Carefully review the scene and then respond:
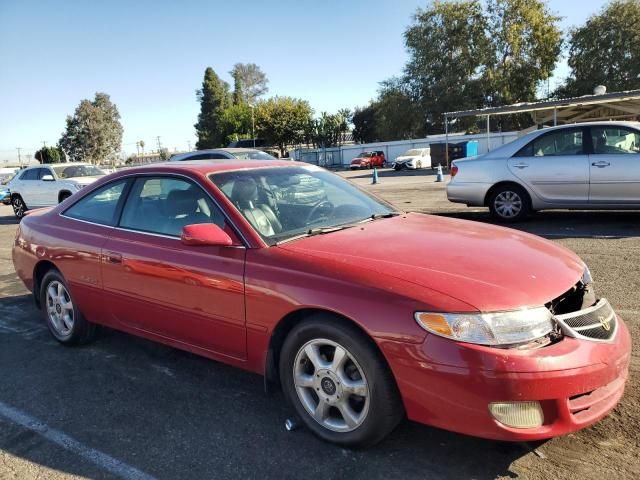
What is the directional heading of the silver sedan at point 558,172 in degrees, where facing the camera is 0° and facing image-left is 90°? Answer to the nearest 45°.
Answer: approximately 270°

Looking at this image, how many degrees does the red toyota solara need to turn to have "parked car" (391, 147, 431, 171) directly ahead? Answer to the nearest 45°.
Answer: approximately 135° to its left

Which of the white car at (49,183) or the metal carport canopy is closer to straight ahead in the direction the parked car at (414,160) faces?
the white car

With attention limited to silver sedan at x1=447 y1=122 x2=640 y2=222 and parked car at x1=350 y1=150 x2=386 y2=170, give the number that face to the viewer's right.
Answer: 1

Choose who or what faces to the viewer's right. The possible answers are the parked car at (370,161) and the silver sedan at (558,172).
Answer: the silver sedan

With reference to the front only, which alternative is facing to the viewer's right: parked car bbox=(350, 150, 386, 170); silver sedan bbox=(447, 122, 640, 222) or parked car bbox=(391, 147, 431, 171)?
the silver sedan

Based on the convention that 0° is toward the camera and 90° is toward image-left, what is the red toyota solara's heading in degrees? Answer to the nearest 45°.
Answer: approximately 315°

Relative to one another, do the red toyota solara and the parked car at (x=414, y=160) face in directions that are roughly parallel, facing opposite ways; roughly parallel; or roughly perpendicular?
roughly perpendicular

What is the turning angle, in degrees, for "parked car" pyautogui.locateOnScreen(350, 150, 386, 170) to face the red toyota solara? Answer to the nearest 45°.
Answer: approximately 45° to its left

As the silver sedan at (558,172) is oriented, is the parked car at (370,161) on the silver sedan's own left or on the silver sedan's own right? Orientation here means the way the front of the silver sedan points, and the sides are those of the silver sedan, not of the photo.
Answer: on the silver sedan's own left
